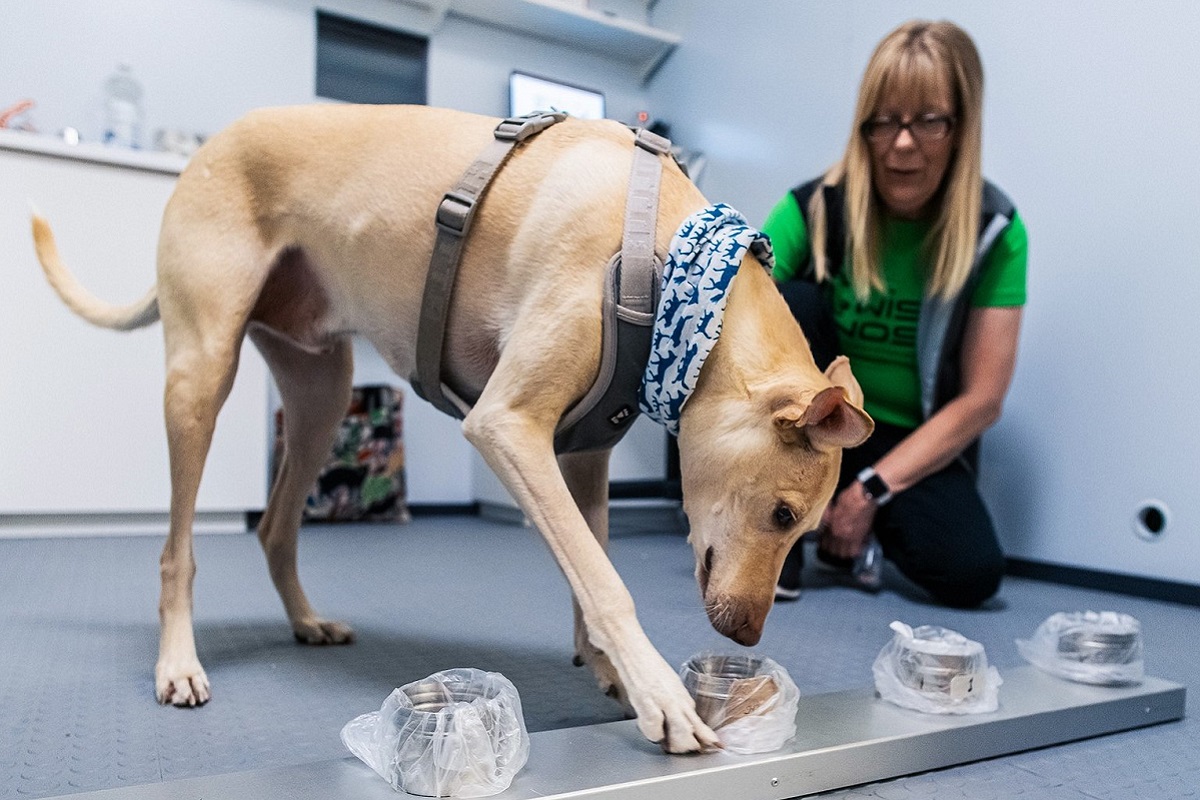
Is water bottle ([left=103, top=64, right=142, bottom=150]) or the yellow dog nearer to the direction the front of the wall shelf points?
the yellow dog

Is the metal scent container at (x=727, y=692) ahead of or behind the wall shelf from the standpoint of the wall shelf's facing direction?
ahead

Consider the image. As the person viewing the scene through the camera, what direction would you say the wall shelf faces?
facing the viewer and to the right of the viewer

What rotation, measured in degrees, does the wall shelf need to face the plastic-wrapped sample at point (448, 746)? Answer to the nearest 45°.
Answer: approximately 45° to its right

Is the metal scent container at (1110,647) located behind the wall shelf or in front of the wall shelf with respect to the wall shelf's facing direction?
in front

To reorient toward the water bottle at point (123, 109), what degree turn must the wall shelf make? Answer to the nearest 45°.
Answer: approximately 90° to its right

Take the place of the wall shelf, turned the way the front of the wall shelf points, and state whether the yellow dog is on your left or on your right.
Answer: on your right

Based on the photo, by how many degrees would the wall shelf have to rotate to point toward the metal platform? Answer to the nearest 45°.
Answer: approximately 45° to its right

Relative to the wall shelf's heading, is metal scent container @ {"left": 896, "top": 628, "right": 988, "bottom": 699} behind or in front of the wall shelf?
in front
